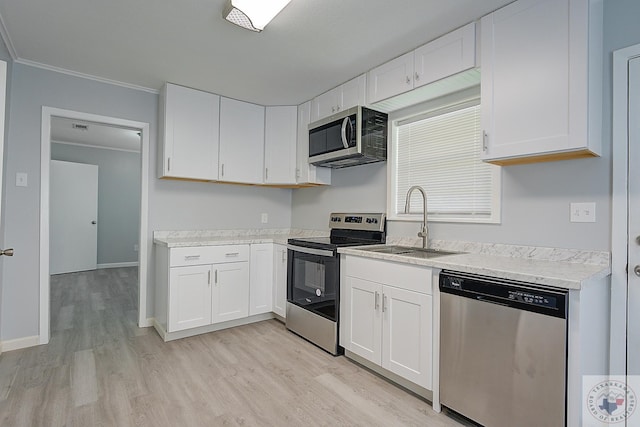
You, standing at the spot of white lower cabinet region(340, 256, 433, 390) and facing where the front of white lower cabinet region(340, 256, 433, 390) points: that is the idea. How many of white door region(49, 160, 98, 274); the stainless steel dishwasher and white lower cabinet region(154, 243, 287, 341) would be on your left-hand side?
1

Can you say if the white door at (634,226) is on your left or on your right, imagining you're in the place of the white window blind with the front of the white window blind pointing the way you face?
on your left

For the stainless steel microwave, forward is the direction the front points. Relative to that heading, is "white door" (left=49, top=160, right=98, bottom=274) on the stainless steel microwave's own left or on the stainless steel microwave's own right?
on the stainless steel microwave's own right

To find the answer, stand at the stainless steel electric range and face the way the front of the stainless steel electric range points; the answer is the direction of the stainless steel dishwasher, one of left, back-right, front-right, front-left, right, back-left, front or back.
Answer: left

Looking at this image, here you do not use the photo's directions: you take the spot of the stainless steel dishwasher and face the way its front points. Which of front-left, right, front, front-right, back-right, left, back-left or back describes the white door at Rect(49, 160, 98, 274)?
front-right

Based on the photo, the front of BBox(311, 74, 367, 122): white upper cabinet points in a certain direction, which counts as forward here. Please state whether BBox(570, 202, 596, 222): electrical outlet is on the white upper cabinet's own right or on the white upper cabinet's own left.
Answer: on the white upper cabinet's own left

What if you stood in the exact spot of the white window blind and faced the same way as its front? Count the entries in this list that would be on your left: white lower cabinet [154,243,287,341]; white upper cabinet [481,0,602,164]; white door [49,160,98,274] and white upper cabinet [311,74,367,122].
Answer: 1

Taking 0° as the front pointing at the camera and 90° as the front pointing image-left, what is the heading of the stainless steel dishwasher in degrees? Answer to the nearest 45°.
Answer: approximately 45°

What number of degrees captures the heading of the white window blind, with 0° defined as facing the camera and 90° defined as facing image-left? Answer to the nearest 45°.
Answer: approximately 45°
